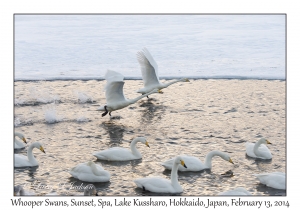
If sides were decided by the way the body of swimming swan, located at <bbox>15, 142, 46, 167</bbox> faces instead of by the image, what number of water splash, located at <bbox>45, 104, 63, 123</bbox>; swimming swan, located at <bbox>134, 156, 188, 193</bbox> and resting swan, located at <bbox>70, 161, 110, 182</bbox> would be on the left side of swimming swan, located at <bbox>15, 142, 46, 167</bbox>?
1

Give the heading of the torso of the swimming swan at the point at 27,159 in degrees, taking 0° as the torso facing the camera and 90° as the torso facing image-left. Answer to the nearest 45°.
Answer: approximately 270°

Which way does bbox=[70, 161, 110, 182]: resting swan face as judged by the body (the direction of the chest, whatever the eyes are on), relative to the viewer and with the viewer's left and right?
facing to the right of the viewer
